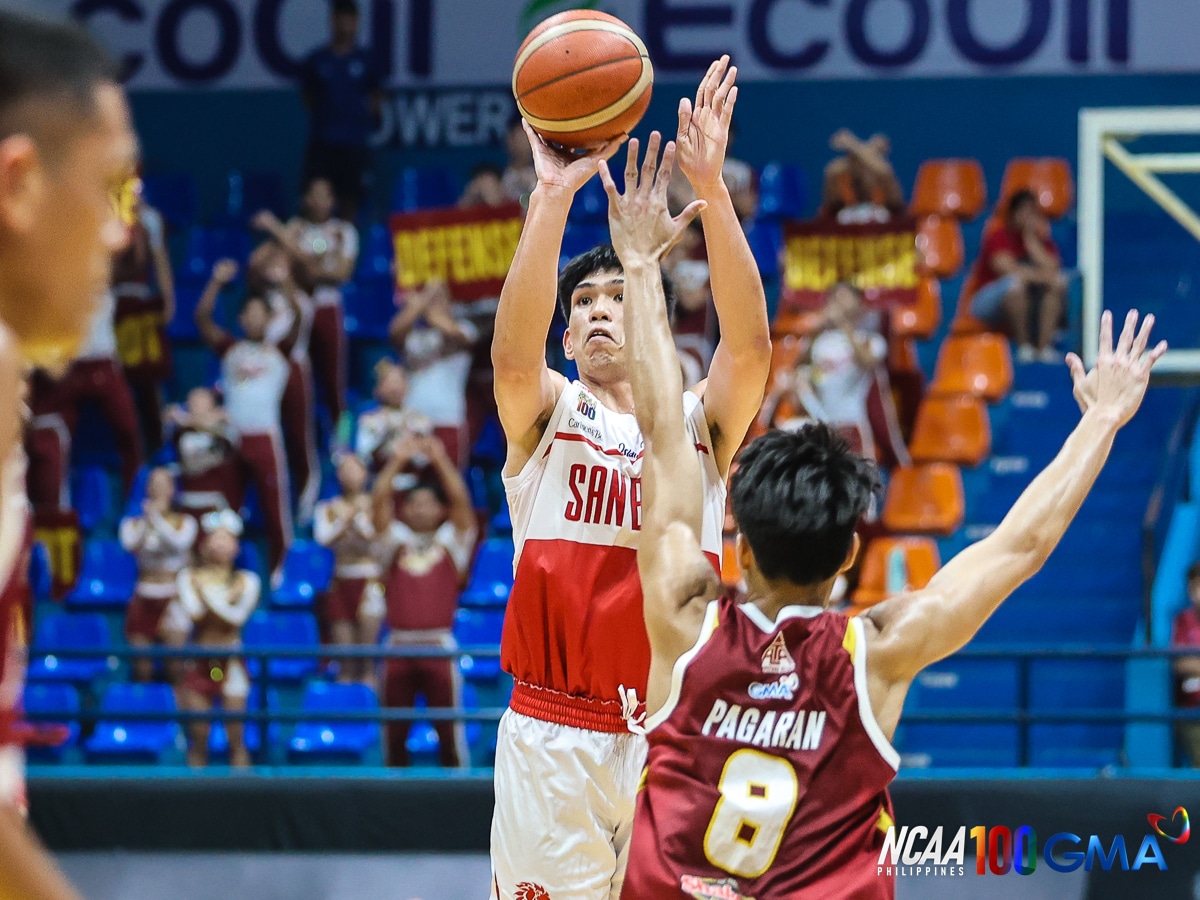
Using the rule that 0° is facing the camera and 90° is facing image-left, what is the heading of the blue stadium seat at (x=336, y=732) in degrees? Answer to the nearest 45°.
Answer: approximately 0°

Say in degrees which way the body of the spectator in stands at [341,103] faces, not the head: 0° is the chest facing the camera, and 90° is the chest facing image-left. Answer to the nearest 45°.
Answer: approximately 0°

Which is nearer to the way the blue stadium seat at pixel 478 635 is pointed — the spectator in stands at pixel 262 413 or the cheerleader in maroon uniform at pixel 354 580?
the cheerleader in maroon uniform

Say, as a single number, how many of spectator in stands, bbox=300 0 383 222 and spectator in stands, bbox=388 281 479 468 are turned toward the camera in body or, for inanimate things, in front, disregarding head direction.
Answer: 2

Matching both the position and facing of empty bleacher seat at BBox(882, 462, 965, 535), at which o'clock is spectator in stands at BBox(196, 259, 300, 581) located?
The spectator in stands is roughly at 3 o'clock from the empty bleacher seat.

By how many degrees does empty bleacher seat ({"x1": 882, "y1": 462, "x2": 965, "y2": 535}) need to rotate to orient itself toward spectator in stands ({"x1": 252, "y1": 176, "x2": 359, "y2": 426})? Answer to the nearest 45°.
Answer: approximately 90° to its right

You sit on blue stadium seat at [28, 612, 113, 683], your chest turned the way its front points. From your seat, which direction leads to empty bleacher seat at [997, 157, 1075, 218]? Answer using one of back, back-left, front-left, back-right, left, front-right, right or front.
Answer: left

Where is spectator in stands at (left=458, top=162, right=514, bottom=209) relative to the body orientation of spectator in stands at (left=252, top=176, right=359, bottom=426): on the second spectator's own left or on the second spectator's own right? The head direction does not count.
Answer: on the second spectator's own left
